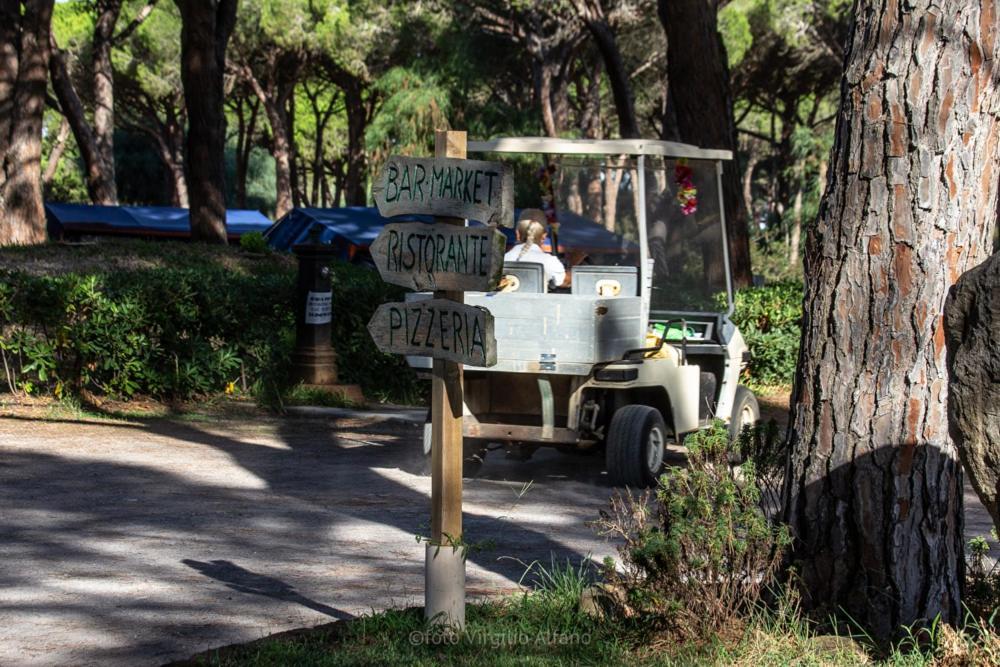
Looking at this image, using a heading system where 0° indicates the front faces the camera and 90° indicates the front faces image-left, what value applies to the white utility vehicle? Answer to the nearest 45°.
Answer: approximately 225°

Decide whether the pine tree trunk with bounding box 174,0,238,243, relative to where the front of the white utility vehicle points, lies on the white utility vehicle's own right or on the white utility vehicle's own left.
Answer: on the white utility vehicle's own left

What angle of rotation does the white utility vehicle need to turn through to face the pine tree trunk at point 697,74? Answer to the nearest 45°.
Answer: approximately 45° to its left

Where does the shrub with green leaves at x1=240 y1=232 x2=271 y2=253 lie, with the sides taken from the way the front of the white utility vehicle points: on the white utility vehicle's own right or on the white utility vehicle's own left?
on the white utility vehicle's own left

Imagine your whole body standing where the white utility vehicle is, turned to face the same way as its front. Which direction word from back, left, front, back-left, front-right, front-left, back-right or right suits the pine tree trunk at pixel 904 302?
back-right

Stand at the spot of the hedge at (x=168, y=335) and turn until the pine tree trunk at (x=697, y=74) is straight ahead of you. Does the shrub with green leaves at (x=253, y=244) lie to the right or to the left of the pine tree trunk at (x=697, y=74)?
left

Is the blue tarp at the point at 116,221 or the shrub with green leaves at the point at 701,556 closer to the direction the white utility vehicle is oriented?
the blue tarp

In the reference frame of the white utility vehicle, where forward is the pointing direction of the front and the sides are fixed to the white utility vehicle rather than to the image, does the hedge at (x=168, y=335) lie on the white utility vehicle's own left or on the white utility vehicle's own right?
on the white utility vehicle's own left

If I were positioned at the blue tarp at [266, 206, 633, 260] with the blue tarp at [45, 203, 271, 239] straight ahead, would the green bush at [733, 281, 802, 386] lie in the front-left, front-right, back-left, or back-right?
back-left

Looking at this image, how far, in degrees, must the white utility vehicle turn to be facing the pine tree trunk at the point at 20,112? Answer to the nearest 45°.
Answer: approximately 90° to its left

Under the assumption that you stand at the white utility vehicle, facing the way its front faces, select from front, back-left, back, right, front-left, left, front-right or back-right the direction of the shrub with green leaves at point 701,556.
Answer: back-right

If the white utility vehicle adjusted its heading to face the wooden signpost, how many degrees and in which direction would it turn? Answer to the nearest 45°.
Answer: approximately 135° to its right

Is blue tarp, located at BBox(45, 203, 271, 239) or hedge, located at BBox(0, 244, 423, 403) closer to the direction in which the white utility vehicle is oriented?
the blue tarp
